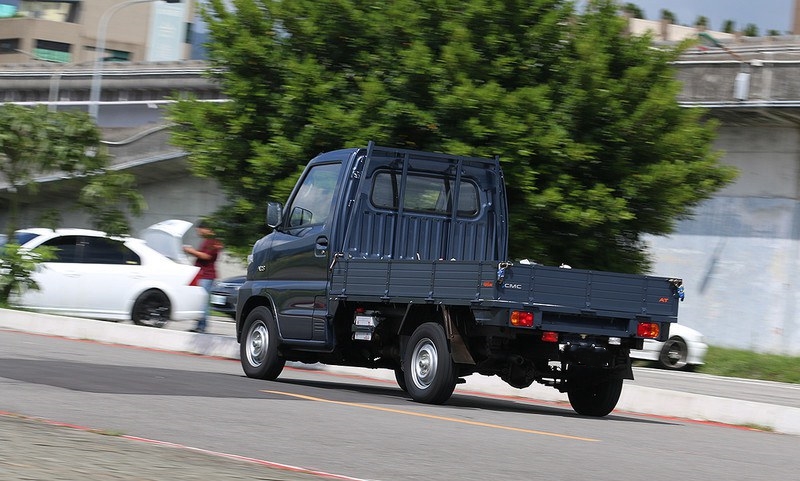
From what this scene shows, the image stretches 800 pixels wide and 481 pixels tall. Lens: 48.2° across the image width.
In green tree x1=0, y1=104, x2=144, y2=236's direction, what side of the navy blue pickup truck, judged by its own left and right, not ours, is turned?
front

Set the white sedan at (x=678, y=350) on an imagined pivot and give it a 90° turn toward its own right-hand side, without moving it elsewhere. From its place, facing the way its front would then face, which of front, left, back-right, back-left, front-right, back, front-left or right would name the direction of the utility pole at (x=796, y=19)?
back

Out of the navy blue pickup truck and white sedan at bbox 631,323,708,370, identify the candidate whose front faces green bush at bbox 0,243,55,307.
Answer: the navy blue pickup truck

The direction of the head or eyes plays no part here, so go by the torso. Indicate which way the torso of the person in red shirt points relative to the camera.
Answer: to the viewer's left

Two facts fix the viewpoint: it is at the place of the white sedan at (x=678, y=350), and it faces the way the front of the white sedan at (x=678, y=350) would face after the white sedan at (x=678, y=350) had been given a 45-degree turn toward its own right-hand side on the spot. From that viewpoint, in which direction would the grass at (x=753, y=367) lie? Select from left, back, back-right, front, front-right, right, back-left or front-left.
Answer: left

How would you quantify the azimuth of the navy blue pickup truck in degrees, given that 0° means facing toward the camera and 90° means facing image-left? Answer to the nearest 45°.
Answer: approximately 135°

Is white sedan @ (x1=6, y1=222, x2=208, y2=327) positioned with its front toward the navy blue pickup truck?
no

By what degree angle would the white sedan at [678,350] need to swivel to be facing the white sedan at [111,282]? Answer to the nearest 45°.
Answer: approximately 135° to its right

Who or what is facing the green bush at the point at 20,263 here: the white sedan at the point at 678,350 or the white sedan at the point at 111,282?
the white sedan at the point at 111,282

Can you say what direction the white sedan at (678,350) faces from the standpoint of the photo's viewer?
facing to the right of the viewer

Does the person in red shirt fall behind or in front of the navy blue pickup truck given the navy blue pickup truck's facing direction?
in front

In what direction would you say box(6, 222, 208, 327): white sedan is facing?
to the viewer's left
